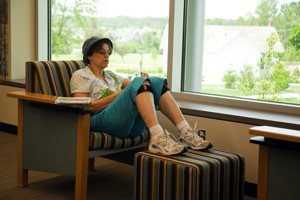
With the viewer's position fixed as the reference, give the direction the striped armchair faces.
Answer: facing the viewer and to the right of the viewer

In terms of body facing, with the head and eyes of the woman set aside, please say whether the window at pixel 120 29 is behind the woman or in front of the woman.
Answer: behind

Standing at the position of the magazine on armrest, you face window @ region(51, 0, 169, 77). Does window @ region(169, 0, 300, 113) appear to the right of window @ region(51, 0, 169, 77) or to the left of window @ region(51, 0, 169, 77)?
right

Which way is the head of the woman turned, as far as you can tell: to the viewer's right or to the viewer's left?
to the viewer's right

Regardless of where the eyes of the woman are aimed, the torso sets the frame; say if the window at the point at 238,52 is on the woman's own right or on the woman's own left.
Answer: on the woman's own left

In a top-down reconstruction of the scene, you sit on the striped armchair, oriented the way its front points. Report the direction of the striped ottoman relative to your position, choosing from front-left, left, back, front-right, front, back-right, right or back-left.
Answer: front

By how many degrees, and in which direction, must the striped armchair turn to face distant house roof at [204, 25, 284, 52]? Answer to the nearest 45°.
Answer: approximately 45° to its left

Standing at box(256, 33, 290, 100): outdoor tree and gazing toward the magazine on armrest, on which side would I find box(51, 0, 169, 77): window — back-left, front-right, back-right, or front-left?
front-right

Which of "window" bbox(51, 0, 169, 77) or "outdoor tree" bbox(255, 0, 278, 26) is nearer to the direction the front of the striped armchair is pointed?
the outdoor tree

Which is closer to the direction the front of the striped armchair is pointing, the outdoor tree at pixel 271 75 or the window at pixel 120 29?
the outdoor tree
